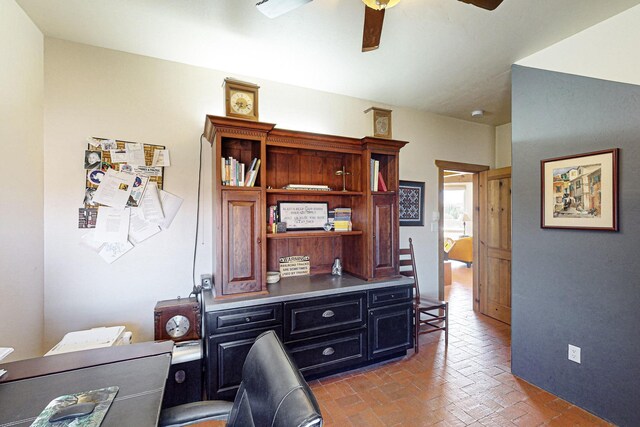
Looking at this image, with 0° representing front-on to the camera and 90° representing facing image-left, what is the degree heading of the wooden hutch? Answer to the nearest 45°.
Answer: approximately 315°

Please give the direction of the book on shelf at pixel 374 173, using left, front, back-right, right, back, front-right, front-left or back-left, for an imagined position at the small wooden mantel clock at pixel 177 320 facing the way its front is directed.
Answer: left

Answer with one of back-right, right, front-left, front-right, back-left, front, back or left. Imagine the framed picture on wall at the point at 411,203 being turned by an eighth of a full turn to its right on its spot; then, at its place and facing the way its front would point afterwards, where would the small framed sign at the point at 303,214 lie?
front-right

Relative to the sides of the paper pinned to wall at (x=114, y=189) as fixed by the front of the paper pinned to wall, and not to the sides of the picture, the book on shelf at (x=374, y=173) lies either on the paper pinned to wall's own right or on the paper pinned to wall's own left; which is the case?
on the paper pinned to wall's own left

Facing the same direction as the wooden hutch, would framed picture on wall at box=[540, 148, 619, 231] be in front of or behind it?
in front

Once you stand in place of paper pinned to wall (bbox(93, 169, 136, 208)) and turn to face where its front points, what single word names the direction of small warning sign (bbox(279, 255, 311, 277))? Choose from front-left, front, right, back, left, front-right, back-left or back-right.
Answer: left

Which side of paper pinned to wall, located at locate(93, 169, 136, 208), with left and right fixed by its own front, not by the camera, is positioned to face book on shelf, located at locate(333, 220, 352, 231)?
left

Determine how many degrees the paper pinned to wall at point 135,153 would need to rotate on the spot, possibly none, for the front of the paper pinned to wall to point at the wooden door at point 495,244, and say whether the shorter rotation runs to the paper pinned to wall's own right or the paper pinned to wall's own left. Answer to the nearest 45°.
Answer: approximately 90° to the paper pinned to wall's own left

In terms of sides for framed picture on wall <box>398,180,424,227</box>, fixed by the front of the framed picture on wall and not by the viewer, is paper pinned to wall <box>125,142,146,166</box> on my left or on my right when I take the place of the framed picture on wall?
on my right

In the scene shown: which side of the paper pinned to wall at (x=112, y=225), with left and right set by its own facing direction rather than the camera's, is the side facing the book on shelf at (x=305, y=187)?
left

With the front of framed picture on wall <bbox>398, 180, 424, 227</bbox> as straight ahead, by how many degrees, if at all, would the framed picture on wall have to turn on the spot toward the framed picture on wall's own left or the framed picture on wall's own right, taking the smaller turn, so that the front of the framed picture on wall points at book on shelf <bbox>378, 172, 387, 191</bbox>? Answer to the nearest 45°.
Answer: approximately 45° to the framed picture on wall's own right

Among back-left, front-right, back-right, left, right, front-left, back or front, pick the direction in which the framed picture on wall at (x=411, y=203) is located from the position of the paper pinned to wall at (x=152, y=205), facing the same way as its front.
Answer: left

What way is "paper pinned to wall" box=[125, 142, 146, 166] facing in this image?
toward the camera

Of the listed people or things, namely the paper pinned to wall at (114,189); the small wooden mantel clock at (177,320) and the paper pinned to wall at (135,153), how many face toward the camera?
3

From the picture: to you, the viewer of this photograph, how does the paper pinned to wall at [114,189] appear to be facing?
facing the viewer
